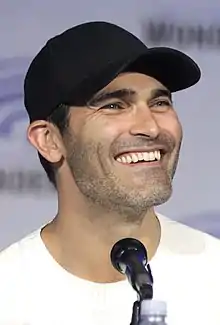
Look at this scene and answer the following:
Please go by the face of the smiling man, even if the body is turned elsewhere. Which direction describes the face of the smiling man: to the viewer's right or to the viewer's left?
to the viewer's right

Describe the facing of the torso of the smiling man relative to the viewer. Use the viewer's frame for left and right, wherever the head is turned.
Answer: facing the viewer and to the right of the viewer
